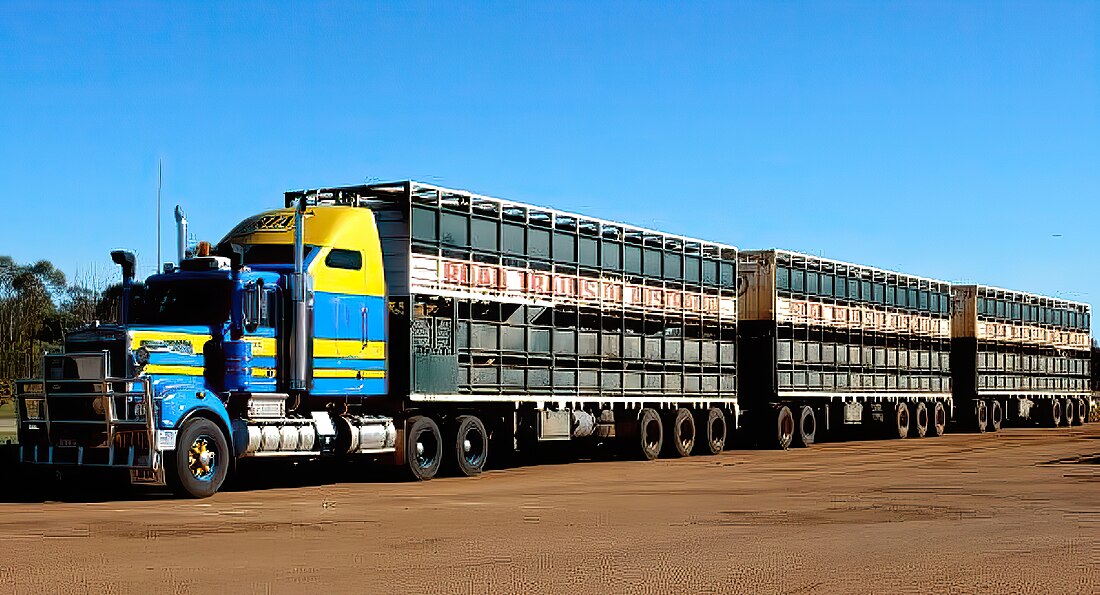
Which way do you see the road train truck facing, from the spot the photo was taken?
facing the viewer and to the left of the viewer
